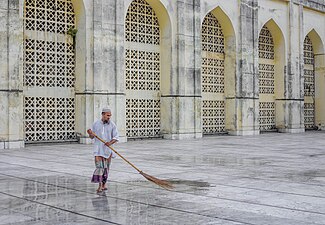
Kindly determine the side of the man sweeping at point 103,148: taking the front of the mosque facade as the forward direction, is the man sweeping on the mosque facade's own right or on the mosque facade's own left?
on the mosque facade's own right
